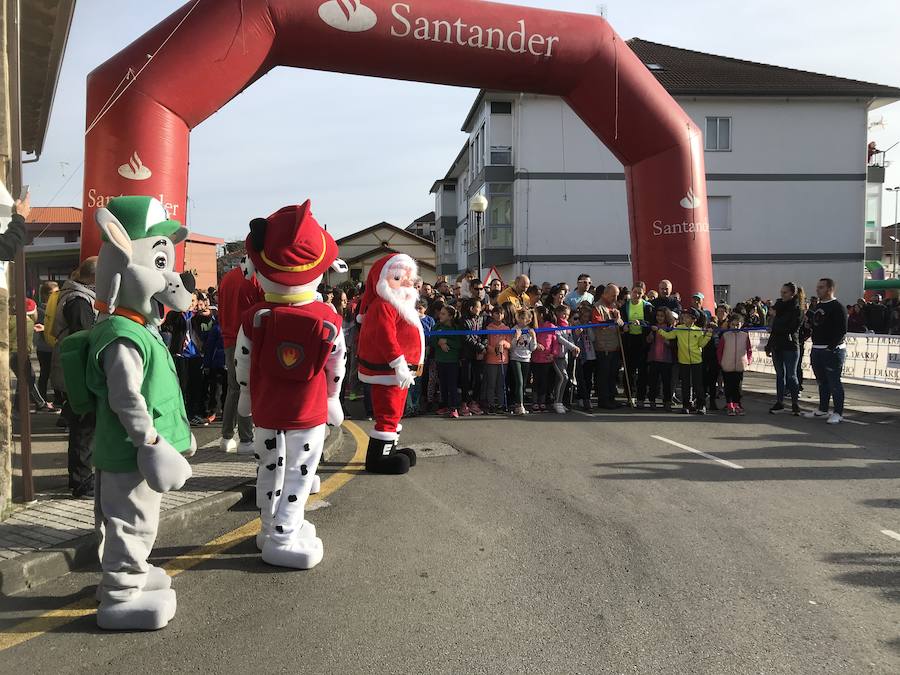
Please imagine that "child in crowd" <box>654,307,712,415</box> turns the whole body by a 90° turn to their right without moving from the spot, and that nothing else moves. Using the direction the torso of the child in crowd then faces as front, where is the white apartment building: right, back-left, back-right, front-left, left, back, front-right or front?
right

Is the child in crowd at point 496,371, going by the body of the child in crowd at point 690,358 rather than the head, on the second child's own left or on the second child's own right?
on the second child's own right

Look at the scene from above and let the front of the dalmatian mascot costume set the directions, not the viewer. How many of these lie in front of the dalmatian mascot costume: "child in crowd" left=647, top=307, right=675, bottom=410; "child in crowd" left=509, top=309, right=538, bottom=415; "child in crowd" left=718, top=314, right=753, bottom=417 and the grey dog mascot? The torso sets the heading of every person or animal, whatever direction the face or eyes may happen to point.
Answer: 3

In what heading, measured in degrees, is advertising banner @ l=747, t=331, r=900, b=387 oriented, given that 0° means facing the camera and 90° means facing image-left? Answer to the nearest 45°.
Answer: approximately 45°

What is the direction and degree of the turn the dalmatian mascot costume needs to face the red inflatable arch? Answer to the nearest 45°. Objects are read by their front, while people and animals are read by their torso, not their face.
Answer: approximately 45° to its left

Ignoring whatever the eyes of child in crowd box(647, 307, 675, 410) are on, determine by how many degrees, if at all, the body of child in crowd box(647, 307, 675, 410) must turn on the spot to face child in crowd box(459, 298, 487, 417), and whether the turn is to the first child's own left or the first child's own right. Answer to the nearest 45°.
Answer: approximately 90° to the first child's own right

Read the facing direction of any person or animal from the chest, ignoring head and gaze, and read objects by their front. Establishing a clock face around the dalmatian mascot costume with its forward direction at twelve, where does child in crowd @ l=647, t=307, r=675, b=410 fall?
The child in crowd is roughly at 12 o'clock from the dalmatian mascot costume.

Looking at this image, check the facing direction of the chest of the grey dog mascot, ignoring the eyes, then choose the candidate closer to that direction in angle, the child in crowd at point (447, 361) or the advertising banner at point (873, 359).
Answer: the advertising banner

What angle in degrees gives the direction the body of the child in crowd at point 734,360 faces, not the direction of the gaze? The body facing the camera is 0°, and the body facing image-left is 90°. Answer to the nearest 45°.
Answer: approximately 0°

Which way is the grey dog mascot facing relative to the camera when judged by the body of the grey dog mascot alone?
to the viewer's right

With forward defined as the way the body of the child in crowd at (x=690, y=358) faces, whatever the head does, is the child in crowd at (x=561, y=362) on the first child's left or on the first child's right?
on the first child's right

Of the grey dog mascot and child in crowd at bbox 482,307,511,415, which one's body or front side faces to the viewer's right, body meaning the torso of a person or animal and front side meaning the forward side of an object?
the grey dog mascot
